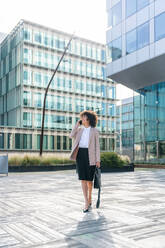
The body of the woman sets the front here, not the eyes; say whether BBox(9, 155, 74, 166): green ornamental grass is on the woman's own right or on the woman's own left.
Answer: on the woman's own right

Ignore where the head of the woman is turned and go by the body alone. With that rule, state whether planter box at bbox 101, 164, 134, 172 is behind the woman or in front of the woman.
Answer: behind

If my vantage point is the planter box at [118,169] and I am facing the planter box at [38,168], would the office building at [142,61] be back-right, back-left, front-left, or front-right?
back-right

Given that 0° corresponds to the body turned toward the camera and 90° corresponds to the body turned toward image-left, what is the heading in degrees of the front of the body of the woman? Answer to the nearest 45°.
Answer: approximately 45°

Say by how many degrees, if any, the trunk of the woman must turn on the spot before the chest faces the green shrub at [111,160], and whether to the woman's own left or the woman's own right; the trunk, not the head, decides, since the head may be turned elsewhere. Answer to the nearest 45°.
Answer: approximately 135° to the woman's own right
